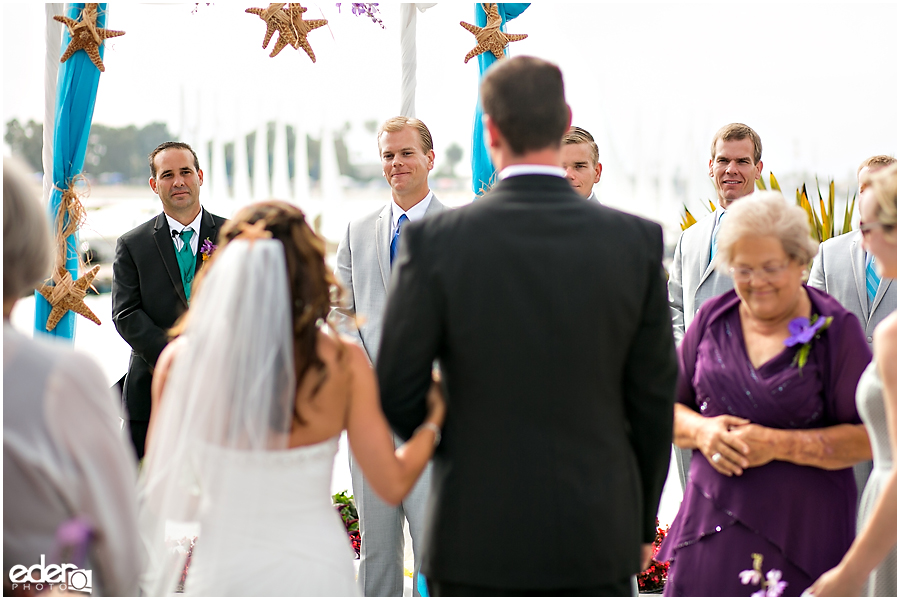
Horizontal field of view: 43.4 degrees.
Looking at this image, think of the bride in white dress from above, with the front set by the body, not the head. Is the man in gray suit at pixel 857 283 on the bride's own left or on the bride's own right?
on the bride's own right

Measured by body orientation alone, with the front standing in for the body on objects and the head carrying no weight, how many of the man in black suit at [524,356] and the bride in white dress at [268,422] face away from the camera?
2

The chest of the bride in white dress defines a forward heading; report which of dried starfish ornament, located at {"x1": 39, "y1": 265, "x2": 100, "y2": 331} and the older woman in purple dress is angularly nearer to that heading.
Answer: the dried starfish ornament

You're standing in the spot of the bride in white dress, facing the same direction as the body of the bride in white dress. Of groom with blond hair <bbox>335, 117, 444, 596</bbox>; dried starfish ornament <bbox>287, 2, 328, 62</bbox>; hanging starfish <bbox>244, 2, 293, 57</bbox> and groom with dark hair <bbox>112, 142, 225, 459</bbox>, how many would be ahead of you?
4

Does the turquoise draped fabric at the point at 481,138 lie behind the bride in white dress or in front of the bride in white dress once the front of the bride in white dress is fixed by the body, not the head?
in front

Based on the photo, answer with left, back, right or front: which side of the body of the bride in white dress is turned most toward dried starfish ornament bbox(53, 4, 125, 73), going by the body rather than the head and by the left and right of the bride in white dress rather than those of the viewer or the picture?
front

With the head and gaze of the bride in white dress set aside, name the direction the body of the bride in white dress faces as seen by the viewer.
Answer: away from the camera

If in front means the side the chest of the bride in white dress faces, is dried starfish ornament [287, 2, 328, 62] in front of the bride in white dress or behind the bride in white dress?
in front

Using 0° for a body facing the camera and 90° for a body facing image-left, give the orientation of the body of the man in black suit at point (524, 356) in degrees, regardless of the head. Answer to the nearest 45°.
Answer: approximately 180°

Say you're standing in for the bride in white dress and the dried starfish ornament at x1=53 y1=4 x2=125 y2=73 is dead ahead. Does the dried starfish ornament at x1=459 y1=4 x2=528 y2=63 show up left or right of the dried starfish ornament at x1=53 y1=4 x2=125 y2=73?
right

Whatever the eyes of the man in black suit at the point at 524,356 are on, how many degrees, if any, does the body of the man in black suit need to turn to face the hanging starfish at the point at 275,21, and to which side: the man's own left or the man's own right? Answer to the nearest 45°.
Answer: approximately 45° to the man's own left
